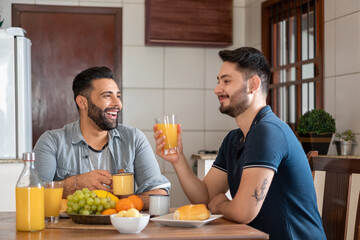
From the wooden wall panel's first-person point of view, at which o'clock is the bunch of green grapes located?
The bunch of green grapes is roughly at 12 o'clock from the wooden wall panel.

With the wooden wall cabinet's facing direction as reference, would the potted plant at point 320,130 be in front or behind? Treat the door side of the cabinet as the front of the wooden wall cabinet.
in front

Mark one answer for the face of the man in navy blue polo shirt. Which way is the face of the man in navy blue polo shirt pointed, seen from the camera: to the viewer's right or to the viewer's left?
to the viewer's left

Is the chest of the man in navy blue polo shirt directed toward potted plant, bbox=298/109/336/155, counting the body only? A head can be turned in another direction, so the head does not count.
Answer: no

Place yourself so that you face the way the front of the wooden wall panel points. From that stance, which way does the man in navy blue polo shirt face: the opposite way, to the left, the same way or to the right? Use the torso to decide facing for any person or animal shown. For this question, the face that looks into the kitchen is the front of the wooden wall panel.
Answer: to the right

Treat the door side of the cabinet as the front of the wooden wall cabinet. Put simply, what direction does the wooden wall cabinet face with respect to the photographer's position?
facing the viewer

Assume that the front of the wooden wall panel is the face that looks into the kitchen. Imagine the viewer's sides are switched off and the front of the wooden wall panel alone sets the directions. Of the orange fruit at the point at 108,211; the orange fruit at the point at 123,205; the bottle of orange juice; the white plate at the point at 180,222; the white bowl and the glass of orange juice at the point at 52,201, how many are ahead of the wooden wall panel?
6

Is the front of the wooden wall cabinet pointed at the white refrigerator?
no

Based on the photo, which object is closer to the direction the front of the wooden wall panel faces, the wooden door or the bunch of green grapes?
the bunch of green grapes

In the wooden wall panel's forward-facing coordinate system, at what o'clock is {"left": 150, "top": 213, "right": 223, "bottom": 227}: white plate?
The white plate is roughly at 12 o'clock from the wooden wall panel.

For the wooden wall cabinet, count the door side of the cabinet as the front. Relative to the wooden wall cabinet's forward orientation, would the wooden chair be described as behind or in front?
in front

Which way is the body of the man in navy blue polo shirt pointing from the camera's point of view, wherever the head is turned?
to the viewer's left

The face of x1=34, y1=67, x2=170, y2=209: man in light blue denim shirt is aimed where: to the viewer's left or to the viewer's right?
to the viewer's right

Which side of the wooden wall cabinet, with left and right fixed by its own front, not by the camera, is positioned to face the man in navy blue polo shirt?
front

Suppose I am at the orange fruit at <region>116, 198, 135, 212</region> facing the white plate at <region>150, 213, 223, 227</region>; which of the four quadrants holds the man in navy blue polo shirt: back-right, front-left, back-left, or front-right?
front-left

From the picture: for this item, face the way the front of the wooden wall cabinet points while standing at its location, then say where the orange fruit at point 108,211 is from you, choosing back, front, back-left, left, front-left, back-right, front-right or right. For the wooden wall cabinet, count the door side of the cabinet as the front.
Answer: front
